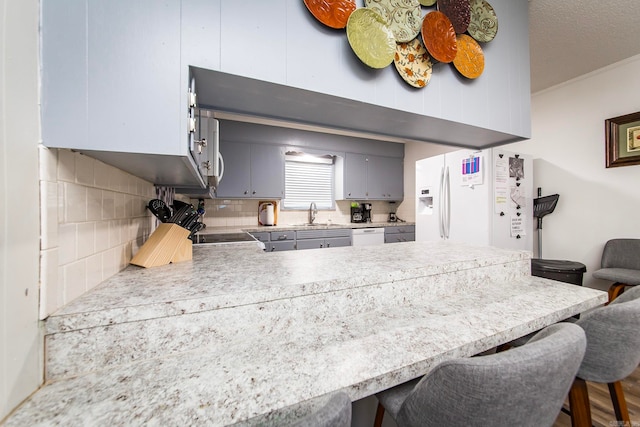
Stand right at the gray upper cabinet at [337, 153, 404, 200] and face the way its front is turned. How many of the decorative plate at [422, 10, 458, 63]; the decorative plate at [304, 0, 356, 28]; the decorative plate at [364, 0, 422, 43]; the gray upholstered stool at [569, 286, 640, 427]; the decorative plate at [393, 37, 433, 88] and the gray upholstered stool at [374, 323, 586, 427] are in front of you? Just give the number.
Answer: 6

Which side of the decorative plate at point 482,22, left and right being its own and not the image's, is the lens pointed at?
front

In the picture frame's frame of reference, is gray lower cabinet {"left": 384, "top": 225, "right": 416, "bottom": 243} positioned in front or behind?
in front

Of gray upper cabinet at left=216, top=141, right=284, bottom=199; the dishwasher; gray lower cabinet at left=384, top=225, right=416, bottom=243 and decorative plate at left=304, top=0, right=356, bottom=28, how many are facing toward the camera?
4

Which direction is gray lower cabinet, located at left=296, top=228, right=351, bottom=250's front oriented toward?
toward the camera

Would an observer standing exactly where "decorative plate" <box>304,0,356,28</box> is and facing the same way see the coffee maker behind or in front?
behind

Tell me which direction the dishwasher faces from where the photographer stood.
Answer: facing the viewer

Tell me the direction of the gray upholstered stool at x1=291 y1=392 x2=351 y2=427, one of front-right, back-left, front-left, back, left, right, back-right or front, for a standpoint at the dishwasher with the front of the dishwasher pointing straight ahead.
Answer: front

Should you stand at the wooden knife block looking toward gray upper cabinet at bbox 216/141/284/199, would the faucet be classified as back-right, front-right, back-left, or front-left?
front-right

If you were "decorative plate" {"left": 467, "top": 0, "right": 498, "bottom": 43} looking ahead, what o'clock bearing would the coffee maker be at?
The coffee maker is roughly at 5 o'clock from the decorative plate.

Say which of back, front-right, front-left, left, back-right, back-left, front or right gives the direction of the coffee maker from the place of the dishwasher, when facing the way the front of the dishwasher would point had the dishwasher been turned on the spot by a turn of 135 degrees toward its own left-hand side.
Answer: front-left

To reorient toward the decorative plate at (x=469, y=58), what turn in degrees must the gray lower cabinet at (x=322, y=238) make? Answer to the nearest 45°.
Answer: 0° — it already faces it

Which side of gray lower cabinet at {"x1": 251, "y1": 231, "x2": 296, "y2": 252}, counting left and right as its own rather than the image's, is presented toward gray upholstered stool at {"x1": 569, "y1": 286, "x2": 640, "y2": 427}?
front

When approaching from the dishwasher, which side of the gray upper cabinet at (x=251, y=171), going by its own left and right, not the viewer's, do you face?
left

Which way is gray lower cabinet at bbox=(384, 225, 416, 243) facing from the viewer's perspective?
toward the camera
